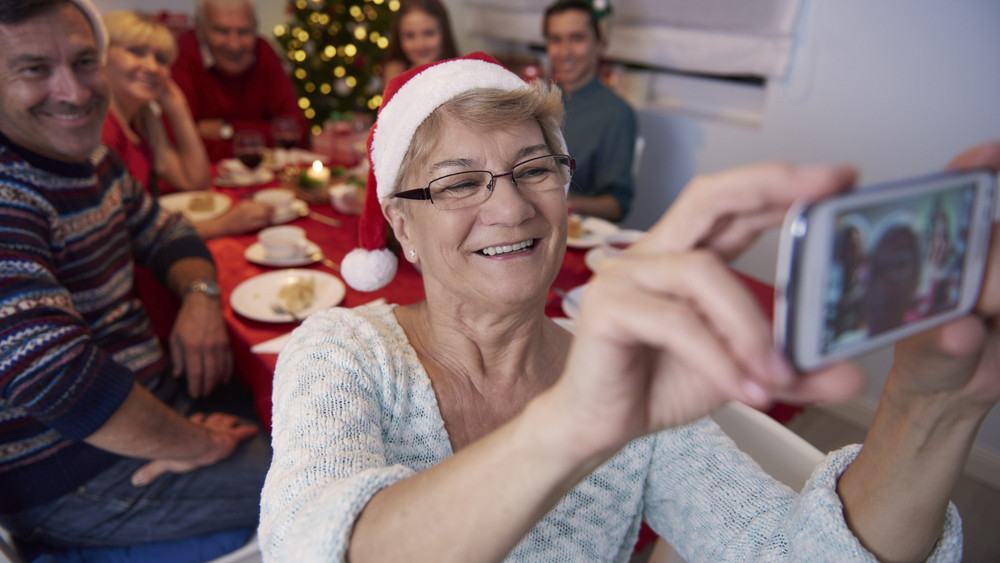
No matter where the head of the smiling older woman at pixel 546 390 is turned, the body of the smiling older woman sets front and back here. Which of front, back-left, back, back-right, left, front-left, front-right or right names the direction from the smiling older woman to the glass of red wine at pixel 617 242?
back-left

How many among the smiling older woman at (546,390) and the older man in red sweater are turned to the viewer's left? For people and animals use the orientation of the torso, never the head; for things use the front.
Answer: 0

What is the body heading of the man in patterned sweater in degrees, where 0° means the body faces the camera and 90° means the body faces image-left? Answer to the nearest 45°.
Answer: approximately 315°

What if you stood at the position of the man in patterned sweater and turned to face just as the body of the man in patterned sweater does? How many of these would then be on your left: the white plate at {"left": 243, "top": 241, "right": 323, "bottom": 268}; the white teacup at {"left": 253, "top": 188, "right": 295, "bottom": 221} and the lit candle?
3

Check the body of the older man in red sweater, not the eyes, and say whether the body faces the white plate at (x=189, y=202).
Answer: yes

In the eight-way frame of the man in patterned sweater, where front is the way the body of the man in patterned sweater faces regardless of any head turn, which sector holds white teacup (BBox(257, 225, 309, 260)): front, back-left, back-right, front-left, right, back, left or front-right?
left

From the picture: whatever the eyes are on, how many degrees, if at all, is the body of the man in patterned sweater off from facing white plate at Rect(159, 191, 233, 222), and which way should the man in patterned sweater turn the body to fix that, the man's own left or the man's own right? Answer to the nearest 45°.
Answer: approximately 135° to the man's own left

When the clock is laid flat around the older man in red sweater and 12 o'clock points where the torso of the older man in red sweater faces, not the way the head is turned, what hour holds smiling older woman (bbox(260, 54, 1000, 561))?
The smiling older woman is roughly at 12 o'clock from the older man in red sweater.

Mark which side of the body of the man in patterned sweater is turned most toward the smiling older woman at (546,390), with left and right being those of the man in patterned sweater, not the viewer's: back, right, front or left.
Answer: front

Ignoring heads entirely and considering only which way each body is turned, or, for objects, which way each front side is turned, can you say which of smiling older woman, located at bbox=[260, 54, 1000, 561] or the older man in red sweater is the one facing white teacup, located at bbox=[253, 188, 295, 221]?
the older man in red sweater

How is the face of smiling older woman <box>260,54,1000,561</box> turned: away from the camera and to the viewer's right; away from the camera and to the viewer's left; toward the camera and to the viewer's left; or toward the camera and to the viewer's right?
toward the camera and to the viewer's right

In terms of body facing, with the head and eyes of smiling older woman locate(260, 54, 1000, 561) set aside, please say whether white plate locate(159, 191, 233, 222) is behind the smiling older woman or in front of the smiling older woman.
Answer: behind

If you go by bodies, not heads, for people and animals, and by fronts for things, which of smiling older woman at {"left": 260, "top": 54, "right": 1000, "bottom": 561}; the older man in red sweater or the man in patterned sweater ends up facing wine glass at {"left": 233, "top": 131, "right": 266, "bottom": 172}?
the older man in red sweater

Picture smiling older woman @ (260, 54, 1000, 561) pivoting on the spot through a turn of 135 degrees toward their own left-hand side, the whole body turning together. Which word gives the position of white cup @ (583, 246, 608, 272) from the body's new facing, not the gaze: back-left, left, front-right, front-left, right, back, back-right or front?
front

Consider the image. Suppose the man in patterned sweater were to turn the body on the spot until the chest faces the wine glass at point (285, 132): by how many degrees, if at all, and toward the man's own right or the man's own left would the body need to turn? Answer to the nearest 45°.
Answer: approximately 90° to the man's own left
